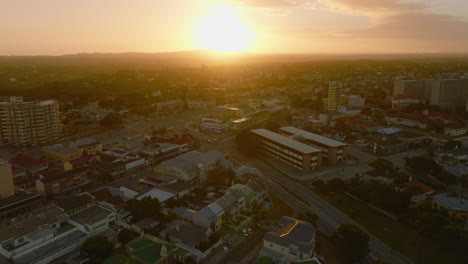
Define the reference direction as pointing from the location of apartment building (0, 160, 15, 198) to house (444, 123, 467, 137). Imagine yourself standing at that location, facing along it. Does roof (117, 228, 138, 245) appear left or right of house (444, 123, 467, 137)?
right

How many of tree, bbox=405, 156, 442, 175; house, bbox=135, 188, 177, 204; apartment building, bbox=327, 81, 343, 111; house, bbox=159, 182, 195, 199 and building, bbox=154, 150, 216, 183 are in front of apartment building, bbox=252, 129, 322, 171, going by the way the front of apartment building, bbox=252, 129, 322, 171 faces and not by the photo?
3

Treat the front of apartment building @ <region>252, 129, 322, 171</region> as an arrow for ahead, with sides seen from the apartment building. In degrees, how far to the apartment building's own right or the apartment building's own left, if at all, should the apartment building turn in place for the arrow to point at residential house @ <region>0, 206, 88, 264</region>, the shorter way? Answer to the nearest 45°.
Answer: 0° — it already faces it

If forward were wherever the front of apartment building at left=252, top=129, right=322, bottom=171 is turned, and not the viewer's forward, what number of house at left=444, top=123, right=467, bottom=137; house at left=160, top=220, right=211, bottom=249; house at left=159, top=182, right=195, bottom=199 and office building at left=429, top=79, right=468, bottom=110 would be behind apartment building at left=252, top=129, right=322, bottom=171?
2

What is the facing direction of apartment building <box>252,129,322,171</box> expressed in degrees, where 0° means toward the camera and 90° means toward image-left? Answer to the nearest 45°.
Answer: approximately 45°

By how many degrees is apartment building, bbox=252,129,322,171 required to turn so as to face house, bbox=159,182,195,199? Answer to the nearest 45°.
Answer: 0° — it already faces it

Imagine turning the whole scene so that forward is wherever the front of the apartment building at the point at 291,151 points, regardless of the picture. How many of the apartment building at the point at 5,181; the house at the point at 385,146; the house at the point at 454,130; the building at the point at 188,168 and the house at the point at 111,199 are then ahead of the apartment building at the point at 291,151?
3

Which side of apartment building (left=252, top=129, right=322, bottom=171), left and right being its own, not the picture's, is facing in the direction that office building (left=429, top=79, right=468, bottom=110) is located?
back

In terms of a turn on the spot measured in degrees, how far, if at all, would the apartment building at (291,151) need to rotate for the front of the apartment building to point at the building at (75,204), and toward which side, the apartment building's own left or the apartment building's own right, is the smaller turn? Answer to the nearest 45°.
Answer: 0° — it already faces it

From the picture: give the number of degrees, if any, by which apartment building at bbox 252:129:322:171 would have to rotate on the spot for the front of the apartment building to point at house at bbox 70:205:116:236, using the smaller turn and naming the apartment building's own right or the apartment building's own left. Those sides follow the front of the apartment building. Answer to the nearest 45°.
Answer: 0° — it already faces it
